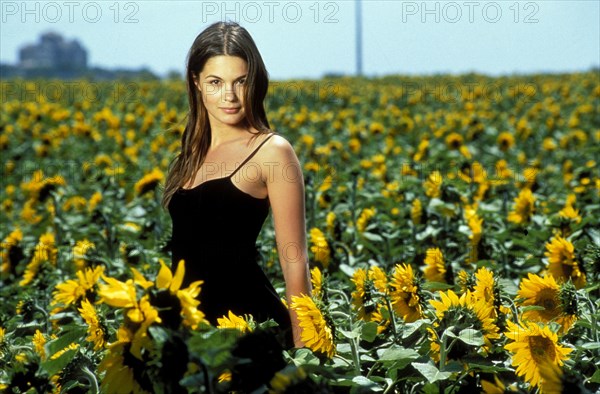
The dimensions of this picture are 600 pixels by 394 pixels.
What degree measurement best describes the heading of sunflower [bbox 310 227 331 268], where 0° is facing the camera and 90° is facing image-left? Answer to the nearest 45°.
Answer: approximately 45°

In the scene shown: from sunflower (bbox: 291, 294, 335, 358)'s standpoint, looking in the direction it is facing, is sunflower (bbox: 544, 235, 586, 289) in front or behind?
behind

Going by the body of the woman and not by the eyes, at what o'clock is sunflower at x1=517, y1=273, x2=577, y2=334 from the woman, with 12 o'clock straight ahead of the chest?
The sunflower is roughly at 8 o'clock from the woman.
